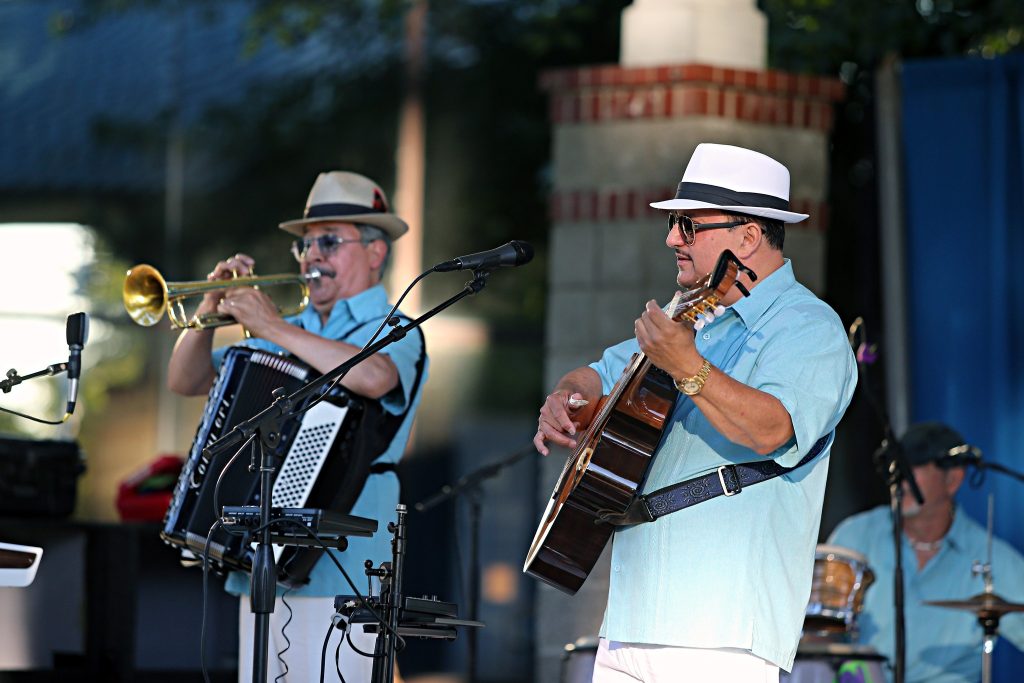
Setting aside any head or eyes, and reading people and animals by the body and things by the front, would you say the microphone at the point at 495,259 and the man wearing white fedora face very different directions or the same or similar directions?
very different directions

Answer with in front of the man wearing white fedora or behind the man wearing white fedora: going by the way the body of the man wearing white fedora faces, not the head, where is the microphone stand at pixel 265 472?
in front

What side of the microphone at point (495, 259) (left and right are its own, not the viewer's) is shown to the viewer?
right

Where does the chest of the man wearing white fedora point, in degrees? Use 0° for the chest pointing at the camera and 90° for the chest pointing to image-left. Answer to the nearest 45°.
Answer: approximately 90°

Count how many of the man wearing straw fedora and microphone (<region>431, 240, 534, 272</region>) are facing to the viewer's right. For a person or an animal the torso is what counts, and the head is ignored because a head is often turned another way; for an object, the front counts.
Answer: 1

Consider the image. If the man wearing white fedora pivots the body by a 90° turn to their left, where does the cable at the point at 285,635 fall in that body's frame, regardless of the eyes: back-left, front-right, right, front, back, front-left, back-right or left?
back-right

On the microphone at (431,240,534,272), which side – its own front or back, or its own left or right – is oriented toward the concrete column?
left

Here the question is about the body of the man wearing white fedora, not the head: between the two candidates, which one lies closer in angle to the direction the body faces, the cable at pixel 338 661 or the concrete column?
the cable

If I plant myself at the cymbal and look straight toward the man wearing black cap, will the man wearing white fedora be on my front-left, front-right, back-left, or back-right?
back-left

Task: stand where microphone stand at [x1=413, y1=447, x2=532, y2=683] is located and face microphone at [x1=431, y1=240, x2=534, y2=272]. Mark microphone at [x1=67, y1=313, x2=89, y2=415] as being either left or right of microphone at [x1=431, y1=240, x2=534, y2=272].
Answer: right

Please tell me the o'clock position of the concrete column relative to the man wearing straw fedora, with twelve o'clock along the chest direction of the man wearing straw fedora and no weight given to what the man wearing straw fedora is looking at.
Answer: The concrete column is roughly at 6 o'clock from the man wearing straw fedora.
